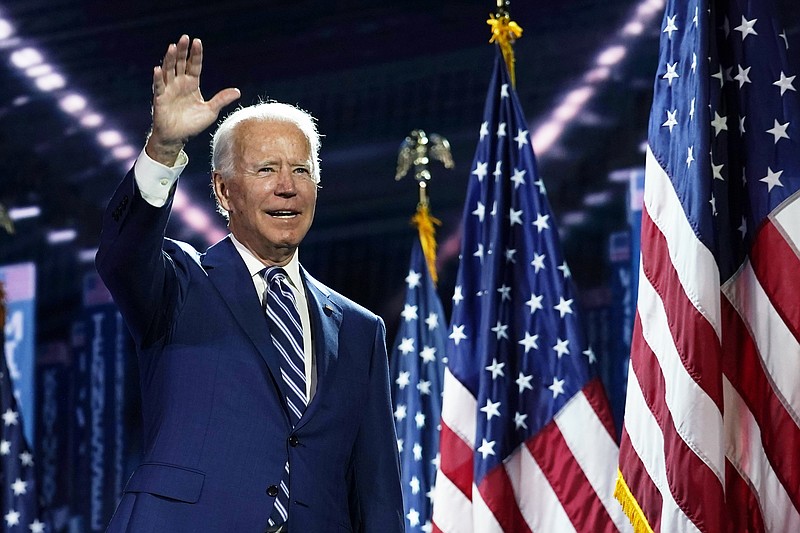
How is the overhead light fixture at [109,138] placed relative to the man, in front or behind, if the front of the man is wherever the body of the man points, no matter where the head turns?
behind

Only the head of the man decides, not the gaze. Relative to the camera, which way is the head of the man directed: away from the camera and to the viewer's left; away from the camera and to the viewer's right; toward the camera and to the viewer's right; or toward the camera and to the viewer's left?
toward the camera and to the viewer's right

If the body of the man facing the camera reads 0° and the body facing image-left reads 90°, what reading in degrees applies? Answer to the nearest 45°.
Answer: approximately 315°

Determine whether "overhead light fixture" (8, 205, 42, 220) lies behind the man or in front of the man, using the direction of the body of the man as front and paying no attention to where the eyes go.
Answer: behind

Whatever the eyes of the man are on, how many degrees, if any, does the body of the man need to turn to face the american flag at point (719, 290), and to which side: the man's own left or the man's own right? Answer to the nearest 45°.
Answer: approximately 90° to the man's own left
